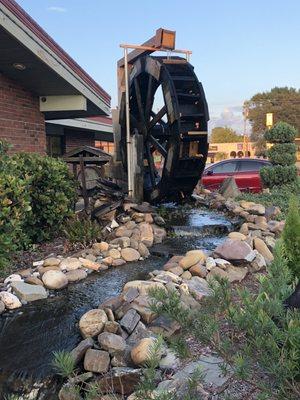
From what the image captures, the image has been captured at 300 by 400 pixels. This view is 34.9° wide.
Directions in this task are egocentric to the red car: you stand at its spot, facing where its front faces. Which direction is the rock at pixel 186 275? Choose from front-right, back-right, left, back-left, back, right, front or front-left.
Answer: left

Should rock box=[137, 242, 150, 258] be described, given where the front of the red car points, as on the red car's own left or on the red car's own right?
on the red car's own left

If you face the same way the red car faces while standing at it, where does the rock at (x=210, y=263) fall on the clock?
The rock is roughly at 9 o'clock from the red car.

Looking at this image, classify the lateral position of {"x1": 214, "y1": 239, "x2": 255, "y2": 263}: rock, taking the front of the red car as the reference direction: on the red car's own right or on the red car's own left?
on the red car's own left

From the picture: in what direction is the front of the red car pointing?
to the viewer's left

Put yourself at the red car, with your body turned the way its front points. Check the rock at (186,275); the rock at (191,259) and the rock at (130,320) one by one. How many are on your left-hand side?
3

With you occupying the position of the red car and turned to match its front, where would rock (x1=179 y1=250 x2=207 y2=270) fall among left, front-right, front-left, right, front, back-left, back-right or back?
left

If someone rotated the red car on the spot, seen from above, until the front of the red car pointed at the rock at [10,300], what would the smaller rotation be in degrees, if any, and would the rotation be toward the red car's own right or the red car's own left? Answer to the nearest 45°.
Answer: approximately 90° to the red car's own left

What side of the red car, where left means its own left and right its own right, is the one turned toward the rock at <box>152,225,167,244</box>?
left

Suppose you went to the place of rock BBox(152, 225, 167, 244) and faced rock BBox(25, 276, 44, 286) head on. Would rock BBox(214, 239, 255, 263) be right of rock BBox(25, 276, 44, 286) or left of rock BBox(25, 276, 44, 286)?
left

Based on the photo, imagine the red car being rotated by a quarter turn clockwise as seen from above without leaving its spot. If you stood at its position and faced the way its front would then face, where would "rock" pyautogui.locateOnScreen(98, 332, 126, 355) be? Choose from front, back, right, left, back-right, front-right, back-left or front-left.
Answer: back

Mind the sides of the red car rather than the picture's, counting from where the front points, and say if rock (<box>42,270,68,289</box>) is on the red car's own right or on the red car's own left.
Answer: on the red car's own left

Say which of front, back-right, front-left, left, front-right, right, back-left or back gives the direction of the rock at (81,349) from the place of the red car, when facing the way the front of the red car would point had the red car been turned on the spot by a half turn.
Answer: right

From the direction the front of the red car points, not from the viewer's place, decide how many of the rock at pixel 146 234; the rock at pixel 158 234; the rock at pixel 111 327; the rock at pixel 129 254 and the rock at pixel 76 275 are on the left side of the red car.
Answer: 5

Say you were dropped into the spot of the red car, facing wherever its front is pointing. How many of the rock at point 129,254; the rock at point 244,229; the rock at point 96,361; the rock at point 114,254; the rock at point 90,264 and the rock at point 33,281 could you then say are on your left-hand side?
6

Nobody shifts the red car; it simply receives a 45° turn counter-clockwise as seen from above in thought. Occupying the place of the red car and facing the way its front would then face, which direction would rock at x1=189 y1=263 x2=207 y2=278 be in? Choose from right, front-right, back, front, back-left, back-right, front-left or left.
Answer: front-left
